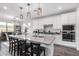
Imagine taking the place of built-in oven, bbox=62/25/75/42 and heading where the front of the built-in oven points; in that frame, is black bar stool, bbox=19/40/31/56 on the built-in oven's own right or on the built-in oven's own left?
on the built-in oven's own right

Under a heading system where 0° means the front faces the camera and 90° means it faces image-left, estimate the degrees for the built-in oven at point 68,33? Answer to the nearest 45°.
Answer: approximately 0°
